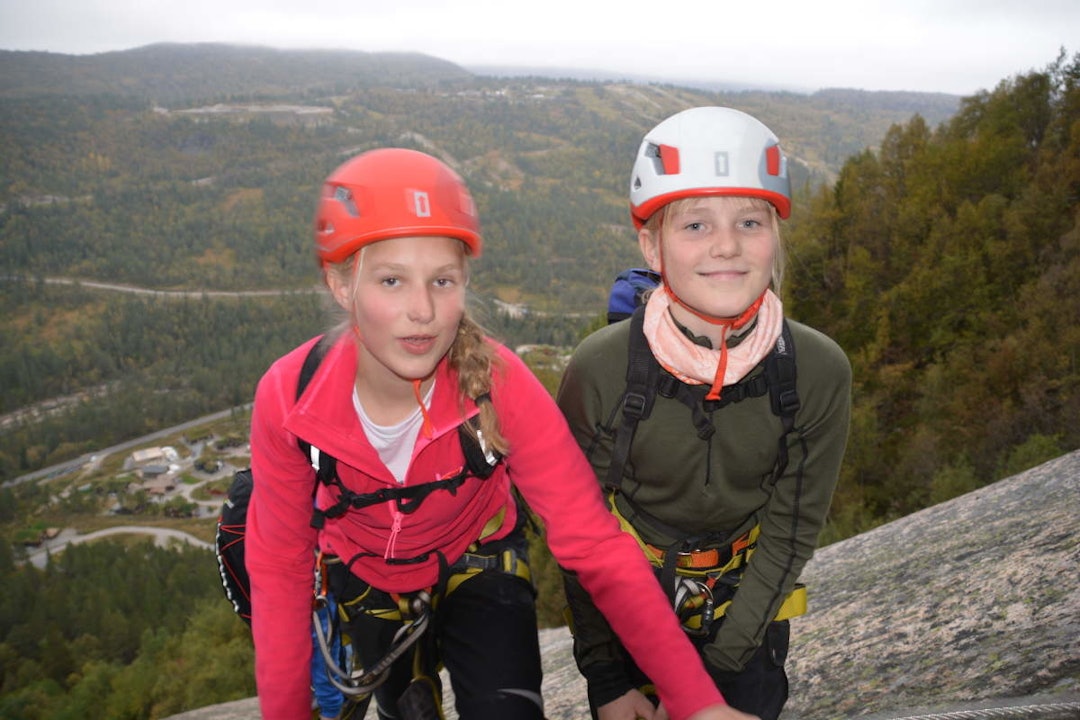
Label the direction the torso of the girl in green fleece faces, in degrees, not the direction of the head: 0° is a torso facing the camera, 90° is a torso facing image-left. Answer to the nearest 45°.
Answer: approximately 0°

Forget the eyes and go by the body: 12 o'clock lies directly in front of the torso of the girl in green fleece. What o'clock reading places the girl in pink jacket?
The girl in pink jacket is roughly at 2 o'clock from the girl in green fleece.

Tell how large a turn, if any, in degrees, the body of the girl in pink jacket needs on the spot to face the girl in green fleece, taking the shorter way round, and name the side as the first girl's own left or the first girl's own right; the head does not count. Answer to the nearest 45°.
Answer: approximately 90° to the first girl's own left

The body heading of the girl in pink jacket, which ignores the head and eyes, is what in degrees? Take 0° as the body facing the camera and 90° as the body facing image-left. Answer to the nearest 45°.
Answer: approximately 0°

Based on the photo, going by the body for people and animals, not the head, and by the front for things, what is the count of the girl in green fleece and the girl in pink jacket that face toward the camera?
2
